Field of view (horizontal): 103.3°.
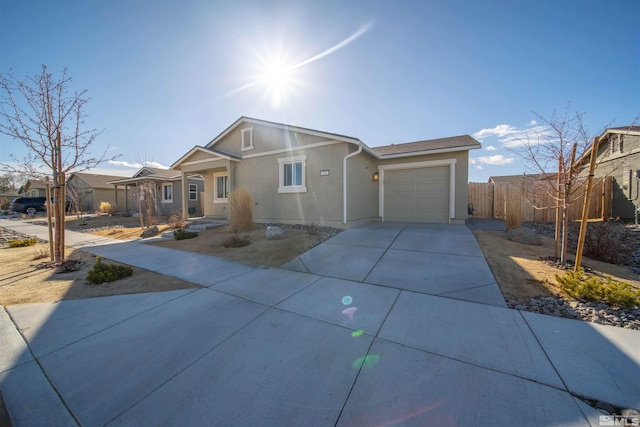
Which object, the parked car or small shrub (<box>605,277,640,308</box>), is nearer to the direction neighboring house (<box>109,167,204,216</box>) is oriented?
the small shrub

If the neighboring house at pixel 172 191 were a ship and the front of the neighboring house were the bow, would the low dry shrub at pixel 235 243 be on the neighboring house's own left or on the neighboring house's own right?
on the neighboring house's own left

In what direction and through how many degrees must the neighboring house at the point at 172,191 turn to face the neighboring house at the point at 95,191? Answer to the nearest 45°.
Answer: approximately 90° to its right

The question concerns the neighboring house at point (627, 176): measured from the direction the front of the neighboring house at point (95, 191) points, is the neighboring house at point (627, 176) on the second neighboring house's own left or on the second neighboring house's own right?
on the second neighboring house's own left

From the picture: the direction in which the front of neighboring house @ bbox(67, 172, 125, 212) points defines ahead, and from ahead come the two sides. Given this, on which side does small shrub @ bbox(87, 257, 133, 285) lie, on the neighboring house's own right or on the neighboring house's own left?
on the neighboring house's own left

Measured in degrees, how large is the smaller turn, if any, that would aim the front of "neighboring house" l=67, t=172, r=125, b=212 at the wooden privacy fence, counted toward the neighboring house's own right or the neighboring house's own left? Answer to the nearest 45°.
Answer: approximately 90° to the neighboring house's own left

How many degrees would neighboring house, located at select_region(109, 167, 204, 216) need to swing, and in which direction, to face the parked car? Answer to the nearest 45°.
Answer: approximately 90° to its right

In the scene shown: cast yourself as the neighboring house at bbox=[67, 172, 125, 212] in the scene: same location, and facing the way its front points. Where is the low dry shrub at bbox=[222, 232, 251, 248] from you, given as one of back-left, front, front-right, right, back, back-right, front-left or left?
front-left

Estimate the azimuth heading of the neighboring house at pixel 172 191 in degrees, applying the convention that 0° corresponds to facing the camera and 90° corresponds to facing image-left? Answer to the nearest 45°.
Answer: approximately 45°

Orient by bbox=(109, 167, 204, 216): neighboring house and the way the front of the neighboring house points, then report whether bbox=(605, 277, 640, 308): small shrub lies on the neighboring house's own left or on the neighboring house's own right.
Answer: on the neighboring house's own left

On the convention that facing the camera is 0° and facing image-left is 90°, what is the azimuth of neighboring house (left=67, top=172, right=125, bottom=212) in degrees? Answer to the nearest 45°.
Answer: approximately 45°

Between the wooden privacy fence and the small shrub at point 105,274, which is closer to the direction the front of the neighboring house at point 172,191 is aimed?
the small shrub
